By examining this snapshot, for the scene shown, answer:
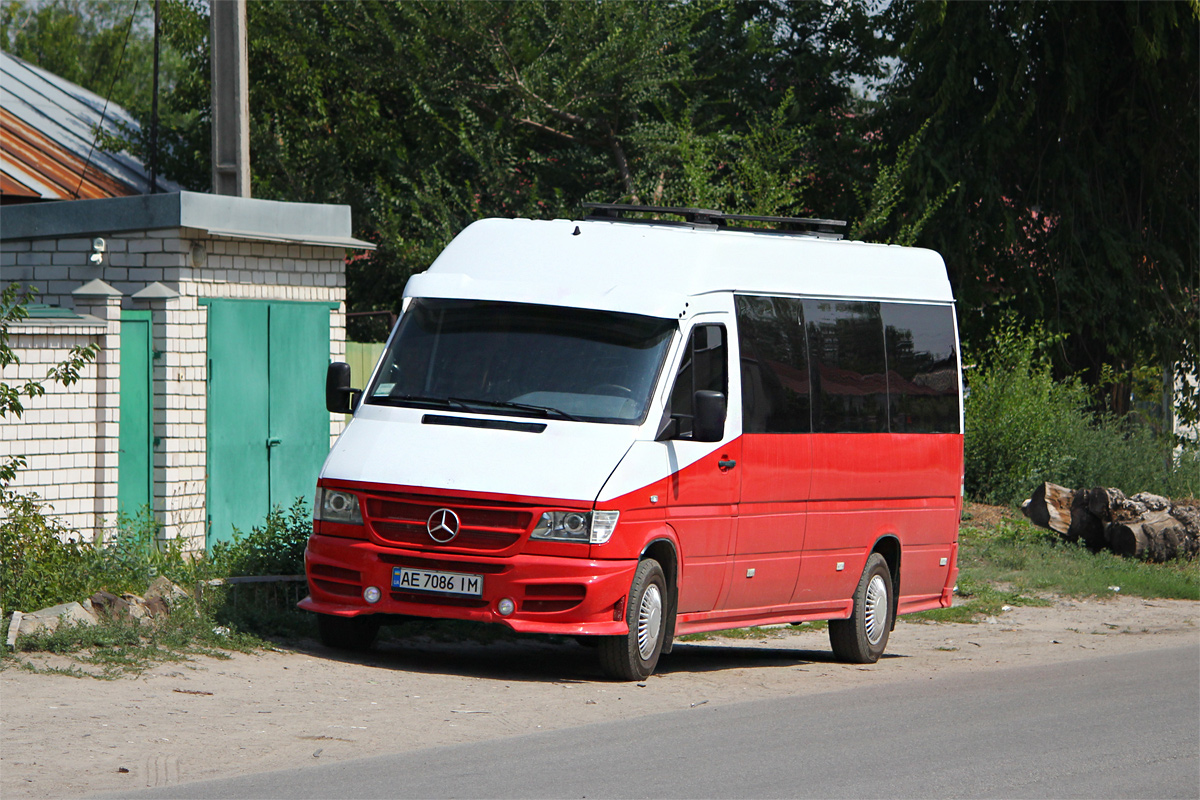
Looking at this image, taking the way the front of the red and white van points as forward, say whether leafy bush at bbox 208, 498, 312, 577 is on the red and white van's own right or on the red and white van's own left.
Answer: on the red and white van's own right

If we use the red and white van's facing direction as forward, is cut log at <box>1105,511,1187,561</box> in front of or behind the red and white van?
behind

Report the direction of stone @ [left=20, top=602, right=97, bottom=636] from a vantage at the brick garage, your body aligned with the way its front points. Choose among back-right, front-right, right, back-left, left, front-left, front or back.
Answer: front-right

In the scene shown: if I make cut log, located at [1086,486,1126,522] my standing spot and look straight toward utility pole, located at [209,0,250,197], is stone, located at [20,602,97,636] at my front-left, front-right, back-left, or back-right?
front-left

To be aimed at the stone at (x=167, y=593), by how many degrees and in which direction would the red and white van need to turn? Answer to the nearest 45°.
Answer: approximately 45° to its right

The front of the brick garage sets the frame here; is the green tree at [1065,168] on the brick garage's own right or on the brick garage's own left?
on the brick garage's own left

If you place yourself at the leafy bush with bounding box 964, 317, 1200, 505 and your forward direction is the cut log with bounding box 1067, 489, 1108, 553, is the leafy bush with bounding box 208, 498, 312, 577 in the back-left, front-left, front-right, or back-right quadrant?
front-right

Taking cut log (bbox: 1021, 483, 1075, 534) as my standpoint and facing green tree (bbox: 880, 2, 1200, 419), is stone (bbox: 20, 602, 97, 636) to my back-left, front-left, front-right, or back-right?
back-left

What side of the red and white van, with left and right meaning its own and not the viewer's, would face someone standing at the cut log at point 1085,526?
back

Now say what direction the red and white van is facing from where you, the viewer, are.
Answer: facing the viewer and to the left of the viewer

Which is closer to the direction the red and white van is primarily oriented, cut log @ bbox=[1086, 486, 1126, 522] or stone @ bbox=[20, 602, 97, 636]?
the stone

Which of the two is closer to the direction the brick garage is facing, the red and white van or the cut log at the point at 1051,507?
the red and white van

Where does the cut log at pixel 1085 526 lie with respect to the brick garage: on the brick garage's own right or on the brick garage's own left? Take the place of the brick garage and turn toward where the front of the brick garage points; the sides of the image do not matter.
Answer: on the brick garage's own left

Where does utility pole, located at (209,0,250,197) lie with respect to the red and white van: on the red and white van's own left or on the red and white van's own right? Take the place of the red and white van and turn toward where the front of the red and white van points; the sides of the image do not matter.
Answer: on the red and white van's own right

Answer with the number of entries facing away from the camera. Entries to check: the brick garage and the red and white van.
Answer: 0

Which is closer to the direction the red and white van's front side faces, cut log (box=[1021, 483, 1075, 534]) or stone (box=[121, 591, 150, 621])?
the stone

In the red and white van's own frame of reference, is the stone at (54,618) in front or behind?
in front

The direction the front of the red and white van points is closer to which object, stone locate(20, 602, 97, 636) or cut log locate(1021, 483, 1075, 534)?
the stone
